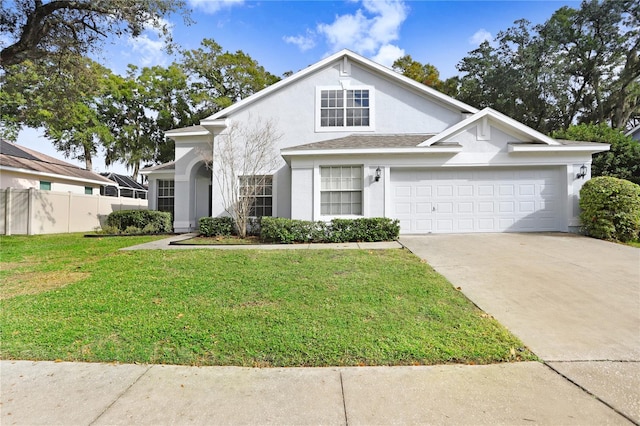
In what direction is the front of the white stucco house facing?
toward the camera

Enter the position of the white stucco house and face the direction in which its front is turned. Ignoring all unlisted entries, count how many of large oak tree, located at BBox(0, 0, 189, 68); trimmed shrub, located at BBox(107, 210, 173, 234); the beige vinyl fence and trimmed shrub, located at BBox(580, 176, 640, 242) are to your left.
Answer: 1

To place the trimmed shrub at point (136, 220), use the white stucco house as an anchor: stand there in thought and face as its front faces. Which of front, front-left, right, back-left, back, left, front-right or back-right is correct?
right

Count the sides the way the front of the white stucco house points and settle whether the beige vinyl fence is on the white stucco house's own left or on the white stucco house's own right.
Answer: on the white stucco house's own right

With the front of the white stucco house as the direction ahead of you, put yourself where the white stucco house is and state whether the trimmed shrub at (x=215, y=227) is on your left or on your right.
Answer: on your right

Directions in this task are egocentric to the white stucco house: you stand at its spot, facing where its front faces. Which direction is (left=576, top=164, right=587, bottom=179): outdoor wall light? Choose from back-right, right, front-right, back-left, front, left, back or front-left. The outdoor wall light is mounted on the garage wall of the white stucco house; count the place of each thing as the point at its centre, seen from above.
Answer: left

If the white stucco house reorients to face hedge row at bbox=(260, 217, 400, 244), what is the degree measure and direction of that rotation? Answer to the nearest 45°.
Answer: approximately 45° to its right

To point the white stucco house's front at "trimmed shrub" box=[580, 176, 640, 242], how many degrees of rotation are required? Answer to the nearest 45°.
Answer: approximately 90° to its left

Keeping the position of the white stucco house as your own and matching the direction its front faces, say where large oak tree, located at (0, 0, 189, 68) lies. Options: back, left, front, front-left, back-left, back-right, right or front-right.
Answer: right
